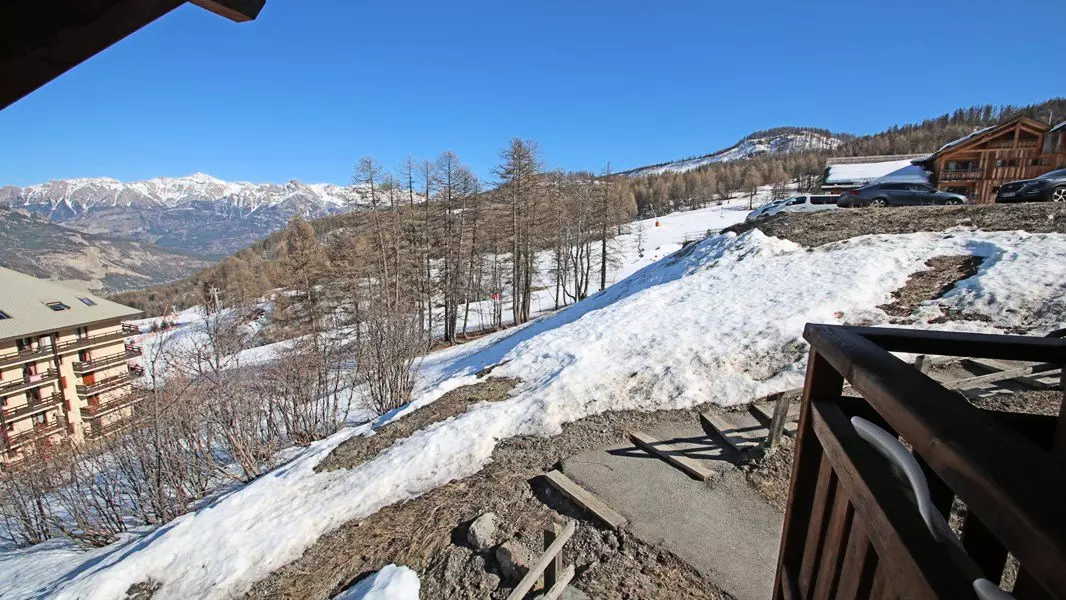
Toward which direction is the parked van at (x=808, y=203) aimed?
to the viewer's left

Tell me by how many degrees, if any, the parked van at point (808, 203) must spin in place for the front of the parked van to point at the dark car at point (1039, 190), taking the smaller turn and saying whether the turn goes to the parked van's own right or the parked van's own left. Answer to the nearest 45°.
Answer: approximately 135° to the parked van's own left

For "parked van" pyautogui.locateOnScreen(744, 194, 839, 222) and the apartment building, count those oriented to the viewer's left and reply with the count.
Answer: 1

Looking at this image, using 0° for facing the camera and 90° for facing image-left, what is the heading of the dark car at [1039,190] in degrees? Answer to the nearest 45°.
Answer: approximately 45°

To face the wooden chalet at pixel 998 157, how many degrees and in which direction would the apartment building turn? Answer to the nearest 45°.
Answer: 0° — it already faces it

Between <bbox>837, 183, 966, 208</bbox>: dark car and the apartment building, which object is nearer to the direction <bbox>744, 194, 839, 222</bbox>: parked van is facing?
the apartment building

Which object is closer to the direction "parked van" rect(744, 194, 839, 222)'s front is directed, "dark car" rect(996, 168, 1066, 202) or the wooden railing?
the wooden railing

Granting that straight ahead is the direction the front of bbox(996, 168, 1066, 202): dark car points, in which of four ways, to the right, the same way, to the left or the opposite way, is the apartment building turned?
the opposite way

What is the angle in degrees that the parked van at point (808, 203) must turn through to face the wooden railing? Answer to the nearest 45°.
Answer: approximately 90° to its left
